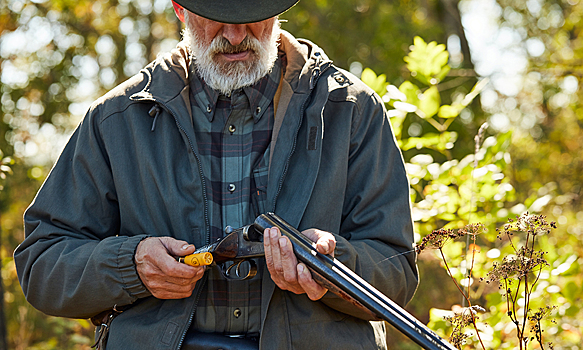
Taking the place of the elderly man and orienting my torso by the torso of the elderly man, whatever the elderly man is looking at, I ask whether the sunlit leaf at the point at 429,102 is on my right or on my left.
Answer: on my left

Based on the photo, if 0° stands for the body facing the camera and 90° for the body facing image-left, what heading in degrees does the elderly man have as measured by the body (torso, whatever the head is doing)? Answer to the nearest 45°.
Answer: approximately 0°

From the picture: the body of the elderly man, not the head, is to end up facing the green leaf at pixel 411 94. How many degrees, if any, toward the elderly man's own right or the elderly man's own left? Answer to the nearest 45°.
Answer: approximately 135° to the elderly man's own left

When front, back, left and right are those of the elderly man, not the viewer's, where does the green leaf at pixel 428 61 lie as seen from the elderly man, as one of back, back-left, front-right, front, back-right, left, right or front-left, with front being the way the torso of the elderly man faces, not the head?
back-left
